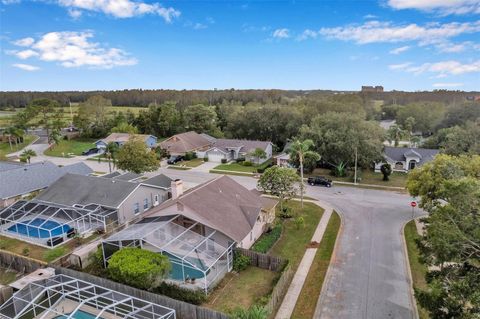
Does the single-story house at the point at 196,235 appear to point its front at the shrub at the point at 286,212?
yes

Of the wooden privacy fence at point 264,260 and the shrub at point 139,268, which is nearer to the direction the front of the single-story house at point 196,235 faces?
the wooden privacy fence

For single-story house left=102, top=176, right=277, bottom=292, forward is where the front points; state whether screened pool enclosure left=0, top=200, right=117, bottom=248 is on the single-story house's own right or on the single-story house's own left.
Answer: on the single-story house's own left

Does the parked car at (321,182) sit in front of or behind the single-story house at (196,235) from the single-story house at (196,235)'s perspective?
in front

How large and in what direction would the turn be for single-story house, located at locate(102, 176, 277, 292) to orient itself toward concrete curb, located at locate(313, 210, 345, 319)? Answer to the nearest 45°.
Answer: approximately 45° to its right

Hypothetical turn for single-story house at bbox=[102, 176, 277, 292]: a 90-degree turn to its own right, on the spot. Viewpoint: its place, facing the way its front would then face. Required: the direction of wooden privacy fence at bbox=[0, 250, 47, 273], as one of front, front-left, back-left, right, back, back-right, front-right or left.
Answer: back-right

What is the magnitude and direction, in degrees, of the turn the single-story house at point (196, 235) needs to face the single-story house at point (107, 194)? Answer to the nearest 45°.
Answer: approximately 90° to its left

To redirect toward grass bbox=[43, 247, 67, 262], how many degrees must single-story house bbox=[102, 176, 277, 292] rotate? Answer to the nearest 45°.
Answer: approximately 135° to its left

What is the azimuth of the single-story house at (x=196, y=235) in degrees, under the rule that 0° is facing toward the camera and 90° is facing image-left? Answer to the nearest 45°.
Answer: approximately 225°

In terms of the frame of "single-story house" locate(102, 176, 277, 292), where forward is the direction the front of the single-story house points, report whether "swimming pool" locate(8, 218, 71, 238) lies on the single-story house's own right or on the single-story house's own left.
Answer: on the single-story house's own left

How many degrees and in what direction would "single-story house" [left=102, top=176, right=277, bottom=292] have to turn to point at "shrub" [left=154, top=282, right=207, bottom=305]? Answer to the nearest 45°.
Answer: approximately 135° to its right

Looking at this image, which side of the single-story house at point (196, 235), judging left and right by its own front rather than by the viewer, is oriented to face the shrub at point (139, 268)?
back

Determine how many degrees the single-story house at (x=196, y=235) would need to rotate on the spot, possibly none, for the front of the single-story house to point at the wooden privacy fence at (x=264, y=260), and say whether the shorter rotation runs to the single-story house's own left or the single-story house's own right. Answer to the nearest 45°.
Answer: approximately 45° to the single-story house's own right

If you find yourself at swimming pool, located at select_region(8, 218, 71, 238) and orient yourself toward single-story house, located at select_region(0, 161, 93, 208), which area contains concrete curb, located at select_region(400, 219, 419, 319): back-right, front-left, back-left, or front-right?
back-right
